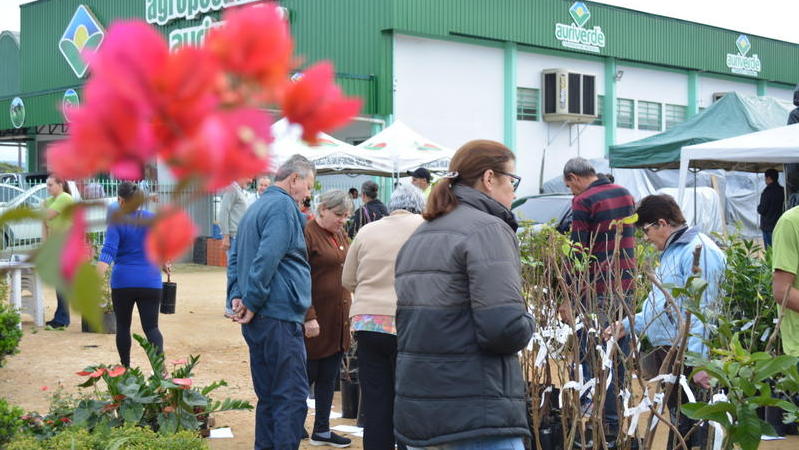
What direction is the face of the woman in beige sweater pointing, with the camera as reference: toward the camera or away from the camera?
away from the camera

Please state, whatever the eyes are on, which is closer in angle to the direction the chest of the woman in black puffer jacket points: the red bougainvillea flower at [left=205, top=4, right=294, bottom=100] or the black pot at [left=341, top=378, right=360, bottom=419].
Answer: the black pot

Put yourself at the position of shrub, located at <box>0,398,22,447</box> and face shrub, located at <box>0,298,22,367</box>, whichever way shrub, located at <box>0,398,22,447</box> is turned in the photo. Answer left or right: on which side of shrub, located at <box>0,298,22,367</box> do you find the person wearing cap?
right

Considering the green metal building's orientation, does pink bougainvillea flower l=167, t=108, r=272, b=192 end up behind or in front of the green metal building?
in front

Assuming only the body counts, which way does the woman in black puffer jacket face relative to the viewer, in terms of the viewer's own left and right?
facing away from the viewer and to the right of the viewer

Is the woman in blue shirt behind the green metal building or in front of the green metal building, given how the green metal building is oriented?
in front

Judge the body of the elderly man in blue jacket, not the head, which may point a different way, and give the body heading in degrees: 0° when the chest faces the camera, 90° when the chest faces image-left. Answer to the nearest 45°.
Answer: approximately 225°

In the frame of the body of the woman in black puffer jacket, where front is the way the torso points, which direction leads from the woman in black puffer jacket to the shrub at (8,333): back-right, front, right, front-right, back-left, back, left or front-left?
left

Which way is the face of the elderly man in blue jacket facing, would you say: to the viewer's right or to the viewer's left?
to the viewer's right

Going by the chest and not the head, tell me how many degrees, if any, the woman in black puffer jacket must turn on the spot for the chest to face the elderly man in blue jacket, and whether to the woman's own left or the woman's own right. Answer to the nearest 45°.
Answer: approximately 90° to the woman's own left

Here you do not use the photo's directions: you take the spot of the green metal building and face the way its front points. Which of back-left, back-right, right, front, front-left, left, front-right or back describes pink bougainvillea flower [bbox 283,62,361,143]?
front-left

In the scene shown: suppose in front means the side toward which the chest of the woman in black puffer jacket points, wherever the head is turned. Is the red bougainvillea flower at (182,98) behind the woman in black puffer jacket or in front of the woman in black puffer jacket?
behind

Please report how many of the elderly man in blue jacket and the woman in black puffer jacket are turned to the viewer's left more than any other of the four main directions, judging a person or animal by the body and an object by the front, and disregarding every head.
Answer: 0

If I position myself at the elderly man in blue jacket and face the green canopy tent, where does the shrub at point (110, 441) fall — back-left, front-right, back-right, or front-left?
back-left

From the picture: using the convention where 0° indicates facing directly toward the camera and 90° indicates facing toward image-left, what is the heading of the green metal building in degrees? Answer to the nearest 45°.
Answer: approximately 45°
